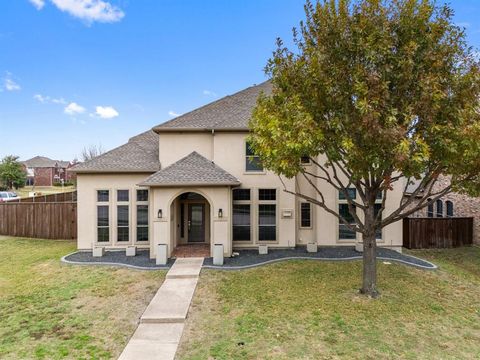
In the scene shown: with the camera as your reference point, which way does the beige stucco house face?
facing the viewer

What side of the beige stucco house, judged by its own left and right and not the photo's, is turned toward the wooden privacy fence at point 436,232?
left

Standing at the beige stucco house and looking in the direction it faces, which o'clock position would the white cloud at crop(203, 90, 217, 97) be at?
The white cloud is roughly at 6 o'clock from the beige stucco house.
